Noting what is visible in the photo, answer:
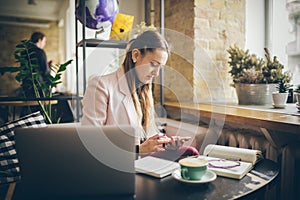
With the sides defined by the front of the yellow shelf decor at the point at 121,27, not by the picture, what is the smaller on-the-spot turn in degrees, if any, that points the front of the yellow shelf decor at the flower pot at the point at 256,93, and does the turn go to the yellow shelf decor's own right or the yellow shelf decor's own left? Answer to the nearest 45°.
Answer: approximately 90° to the yellow shelf decor's own left

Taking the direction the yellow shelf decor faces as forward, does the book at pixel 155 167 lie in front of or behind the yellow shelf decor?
in front

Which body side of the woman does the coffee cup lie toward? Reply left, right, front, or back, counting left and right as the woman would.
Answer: front

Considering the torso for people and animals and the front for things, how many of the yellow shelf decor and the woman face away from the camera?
0

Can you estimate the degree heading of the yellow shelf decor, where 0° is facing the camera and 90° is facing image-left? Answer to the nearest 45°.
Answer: approximately 0°

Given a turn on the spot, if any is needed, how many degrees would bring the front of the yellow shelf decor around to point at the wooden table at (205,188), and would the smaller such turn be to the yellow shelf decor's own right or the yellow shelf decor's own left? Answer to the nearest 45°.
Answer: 0° — it already faces it

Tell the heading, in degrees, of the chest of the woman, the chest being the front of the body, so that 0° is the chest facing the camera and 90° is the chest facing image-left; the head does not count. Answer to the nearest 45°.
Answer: approximately 315°

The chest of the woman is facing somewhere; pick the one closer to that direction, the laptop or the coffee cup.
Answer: the coffee cup

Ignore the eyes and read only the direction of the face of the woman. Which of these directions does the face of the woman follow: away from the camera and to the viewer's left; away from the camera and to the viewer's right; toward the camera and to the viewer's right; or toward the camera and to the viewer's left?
toward the camera and to the viewer's right

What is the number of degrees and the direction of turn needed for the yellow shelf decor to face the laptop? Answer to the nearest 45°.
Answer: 0° — it already faces it

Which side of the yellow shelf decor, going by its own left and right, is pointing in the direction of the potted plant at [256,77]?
left
